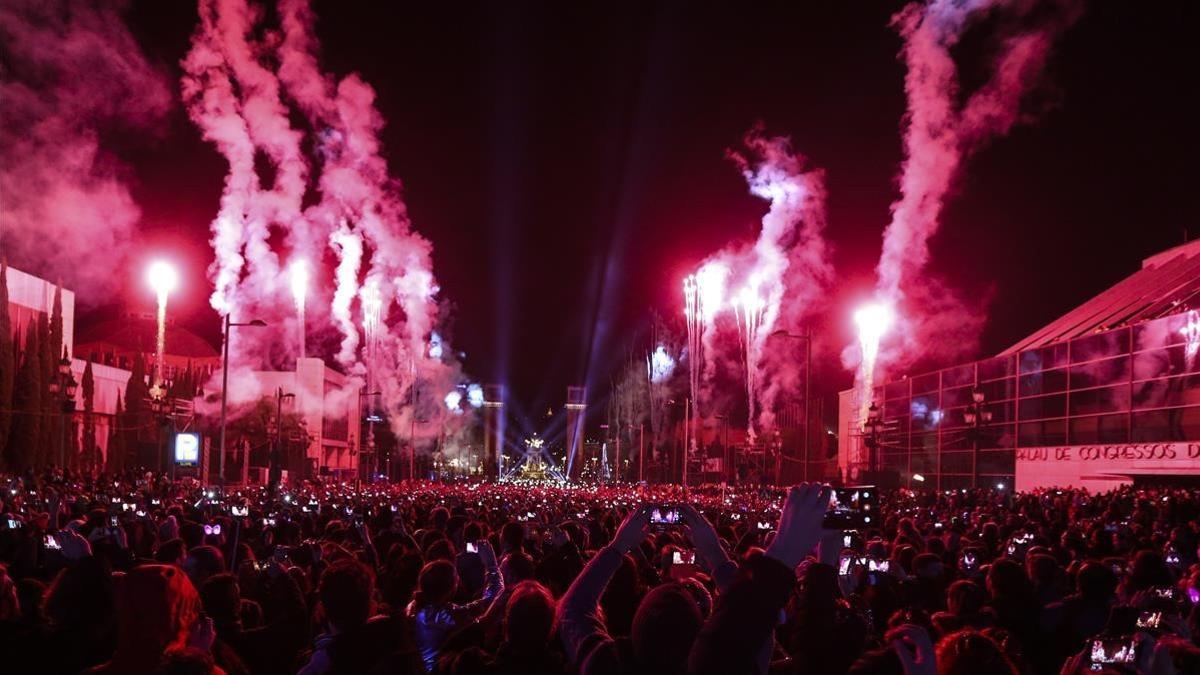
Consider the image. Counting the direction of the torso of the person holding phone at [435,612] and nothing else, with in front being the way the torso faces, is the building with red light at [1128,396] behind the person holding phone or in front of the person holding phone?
in front

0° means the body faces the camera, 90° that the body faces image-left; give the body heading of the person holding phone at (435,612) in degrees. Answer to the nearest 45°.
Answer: approximately 180°

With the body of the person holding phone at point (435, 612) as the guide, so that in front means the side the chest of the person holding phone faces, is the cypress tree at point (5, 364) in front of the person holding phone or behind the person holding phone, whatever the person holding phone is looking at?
in front

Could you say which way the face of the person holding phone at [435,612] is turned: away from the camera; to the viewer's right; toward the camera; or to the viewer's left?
away from the camera
